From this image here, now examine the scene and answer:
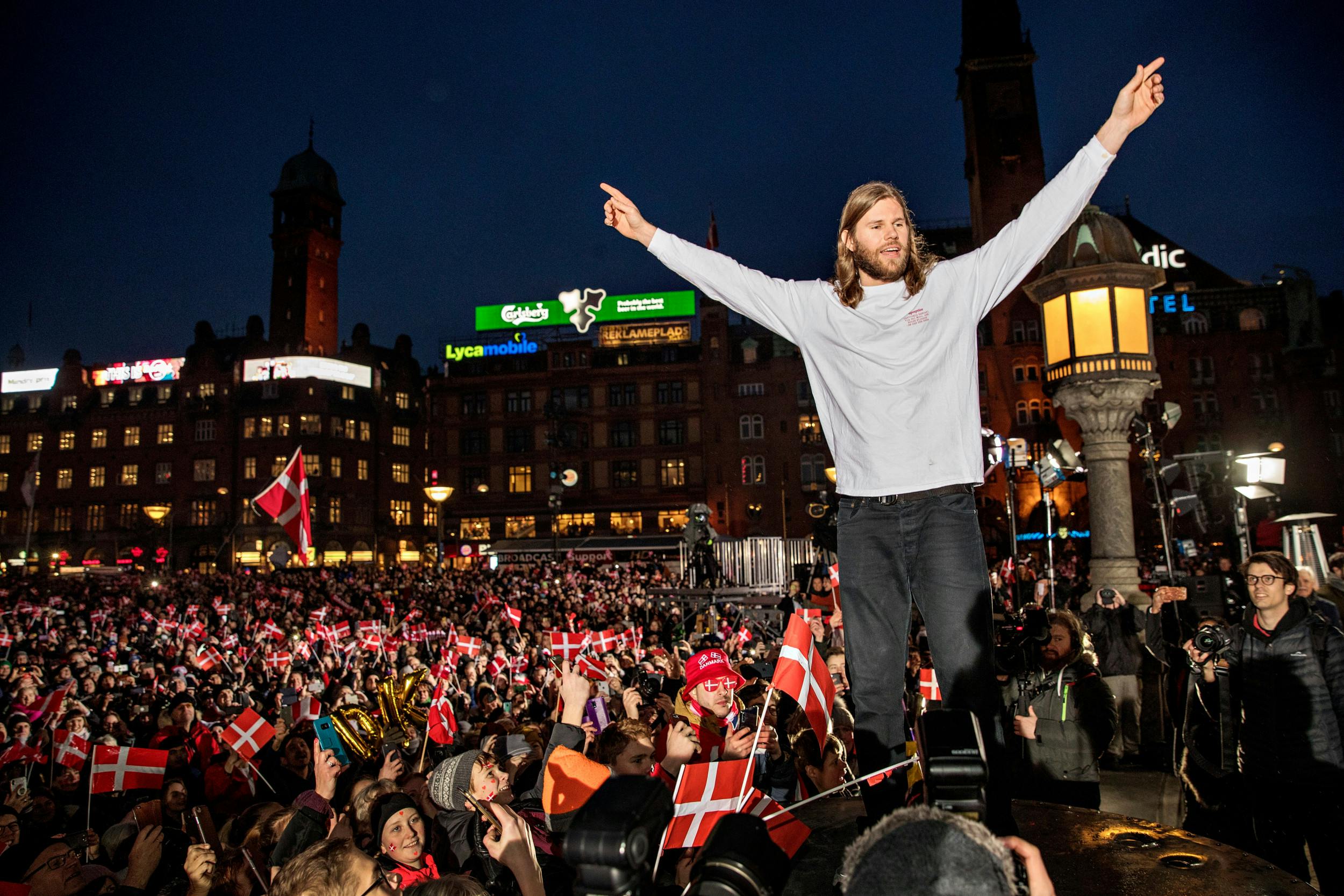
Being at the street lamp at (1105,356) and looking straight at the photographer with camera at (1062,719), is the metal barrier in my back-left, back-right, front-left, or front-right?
back-right

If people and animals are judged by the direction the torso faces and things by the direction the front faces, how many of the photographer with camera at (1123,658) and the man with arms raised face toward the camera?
2

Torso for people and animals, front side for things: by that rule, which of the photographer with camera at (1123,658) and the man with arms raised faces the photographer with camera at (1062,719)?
the photographer with camera at (1123,658)

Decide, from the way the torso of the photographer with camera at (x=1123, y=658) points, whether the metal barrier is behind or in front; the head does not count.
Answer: behind

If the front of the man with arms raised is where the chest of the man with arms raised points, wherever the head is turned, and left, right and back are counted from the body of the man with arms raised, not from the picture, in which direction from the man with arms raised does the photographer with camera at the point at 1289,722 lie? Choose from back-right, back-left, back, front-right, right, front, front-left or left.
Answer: back-left
